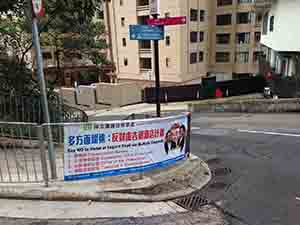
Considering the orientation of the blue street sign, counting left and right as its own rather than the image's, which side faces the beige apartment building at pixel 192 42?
back

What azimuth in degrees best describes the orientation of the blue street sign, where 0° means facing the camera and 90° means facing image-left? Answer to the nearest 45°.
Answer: approximately 0°

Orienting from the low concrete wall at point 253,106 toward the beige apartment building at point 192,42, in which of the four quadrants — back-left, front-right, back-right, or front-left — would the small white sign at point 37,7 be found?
back-left

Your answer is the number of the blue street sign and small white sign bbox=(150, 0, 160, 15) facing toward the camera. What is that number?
2

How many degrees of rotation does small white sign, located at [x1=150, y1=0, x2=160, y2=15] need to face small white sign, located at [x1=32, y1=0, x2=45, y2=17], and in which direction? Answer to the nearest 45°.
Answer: approximately 45° to its right

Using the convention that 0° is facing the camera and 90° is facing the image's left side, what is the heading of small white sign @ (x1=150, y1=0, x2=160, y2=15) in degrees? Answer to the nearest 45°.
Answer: approximately 0°
